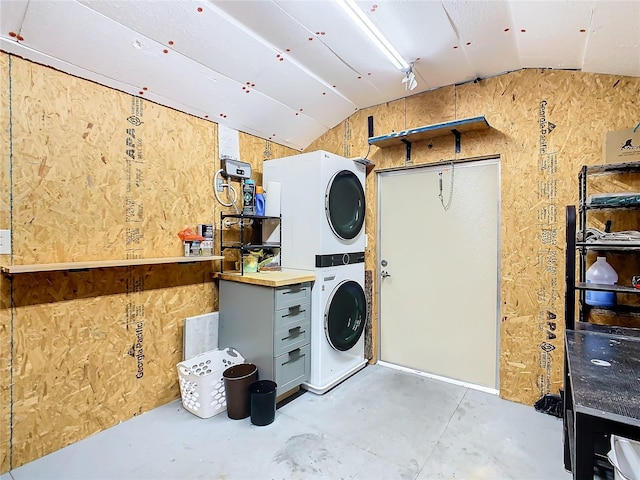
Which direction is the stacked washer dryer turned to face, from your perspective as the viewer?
facing the viewer and to the right of the viewer

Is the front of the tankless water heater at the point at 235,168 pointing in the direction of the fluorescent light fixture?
yes

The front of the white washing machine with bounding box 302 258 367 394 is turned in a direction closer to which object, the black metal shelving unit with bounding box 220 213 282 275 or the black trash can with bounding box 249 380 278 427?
the black trash can

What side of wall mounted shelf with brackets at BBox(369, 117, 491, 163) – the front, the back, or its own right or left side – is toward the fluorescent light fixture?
front

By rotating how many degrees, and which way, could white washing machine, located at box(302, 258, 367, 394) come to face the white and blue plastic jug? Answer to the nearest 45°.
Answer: approximately 45° to its left

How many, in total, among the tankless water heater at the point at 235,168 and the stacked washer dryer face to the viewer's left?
0

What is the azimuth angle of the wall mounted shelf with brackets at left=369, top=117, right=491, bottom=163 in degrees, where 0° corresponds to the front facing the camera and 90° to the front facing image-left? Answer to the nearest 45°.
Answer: approximately 45°
